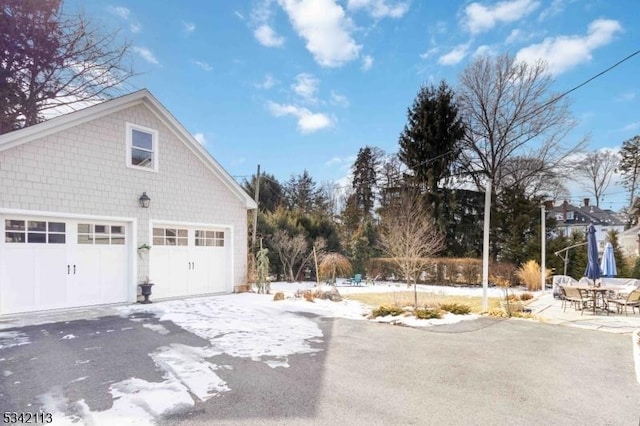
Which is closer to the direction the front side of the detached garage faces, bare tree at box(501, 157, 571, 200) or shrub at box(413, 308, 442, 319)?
the shrub

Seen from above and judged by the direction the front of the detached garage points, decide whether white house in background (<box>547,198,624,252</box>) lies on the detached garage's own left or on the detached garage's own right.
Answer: on the detached garage's own left

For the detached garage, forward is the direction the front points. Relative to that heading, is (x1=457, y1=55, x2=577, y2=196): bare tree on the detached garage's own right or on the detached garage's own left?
on the detached garage's own left
